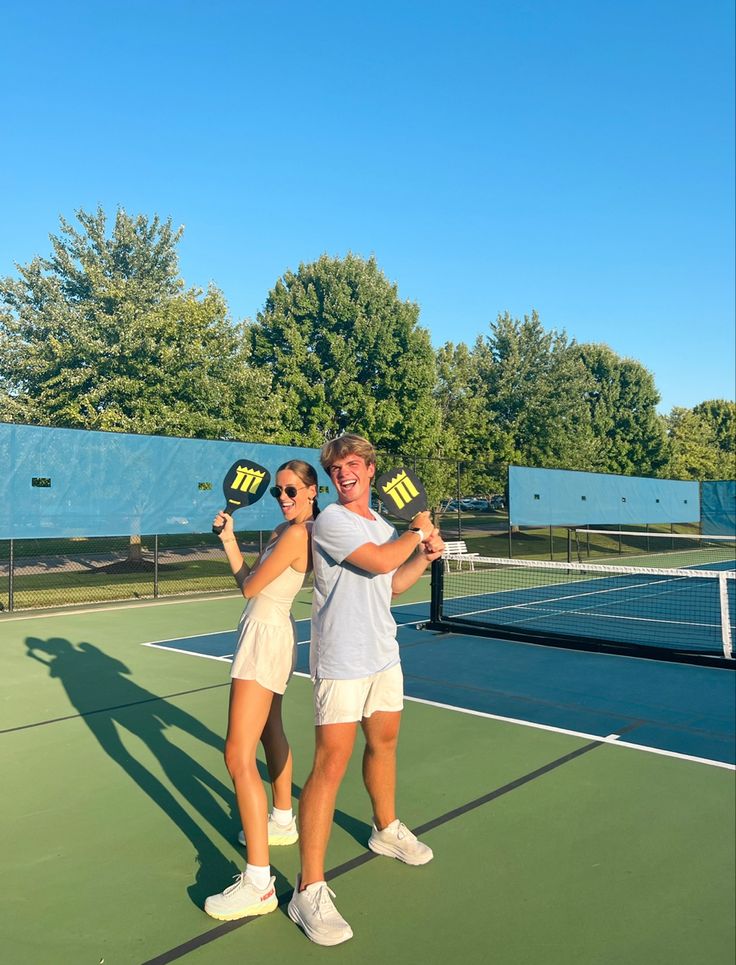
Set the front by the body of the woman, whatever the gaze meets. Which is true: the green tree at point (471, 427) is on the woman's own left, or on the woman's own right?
on the woman's own right

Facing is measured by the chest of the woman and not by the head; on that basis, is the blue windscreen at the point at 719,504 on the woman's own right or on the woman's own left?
on the woman's own right

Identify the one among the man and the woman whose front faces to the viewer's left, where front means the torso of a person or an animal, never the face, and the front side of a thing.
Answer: the woman

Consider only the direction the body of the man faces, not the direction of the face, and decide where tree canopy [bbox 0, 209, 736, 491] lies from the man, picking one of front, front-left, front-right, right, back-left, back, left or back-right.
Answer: back-left

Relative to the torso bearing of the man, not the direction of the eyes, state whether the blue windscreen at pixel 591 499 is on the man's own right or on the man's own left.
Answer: on the man's own left

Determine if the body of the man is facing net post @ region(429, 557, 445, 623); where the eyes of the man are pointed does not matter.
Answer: no

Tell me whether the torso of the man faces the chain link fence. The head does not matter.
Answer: no

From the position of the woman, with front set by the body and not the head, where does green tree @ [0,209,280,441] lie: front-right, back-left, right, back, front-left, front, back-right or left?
right

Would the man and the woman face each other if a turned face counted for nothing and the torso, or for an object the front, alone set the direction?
no

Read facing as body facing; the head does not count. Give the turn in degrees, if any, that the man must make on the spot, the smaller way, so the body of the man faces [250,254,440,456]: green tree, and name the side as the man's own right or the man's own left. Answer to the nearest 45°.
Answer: approximately 135° to the man's own left

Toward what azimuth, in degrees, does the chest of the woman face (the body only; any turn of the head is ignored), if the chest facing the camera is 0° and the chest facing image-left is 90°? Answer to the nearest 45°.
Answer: approximately 90°

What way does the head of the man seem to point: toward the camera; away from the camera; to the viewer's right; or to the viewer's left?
toward the camera

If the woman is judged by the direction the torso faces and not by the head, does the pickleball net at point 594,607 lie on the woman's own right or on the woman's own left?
on the woman's own right

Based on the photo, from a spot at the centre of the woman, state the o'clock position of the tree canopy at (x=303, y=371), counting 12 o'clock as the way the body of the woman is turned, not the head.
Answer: The tree canopy is roughly at 3 o'clock from the woman.

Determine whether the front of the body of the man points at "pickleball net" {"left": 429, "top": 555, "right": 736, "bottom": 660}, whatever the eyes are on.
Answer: no

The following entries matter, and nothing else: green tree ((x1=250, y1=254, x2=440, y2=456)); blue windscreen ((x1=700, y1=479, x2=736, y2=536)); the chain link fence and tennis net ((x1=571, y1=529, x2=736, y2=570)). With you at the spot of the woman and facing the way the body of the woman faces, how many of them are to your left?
0
